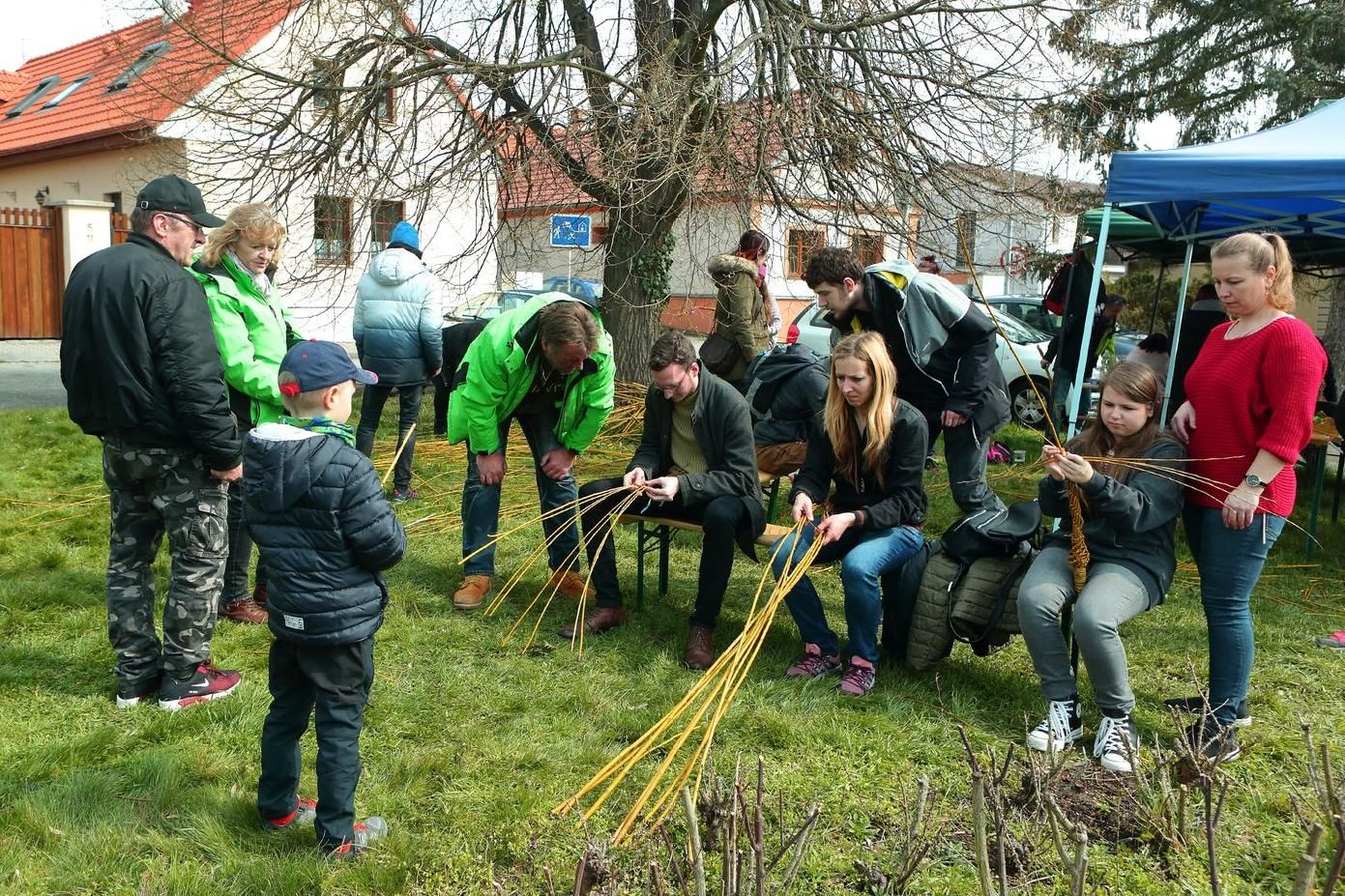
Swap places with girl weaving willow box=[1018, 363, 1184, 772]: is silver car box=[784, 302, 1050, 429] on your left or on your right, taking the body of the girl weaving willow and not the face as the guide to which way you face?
on your right

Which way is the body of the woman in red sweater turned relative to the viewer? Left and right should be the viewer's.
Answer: facing the viewer and to the left of the viewer

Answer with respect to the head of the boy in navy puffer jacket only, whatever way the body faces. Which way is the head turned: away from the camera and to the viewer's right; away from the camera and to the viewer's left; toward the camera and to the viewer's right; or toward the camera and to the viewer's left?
away from the camera and to the viewer's right

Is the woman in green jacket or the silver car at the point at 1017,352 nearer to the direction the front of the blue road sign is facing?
the woman in green jacket

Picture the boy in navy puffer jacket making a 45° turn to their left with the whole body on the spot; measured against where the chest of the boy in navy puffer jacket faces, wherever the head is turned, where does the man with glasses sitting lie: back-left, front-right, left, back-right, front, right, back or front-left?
front-right

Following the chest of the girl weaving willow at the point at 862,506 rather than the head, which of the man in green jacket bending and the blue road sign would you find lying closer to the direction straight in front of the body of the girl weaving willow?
the man in green jacket bending

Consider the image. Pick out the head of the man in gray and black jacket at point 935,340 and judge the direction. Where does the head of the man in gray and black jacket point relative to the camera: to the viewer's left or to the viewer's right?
to the viewer's left

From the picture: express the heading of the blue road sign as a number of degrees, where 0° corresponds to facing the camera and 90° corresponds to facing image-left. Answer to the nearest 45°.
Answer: approximately 0°

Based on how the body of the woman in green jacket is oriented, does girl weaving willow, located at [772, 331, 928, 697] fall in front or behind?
in front

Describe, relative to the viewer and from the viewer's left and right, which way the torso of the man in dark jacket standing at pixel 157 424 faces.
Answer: facing away from the viewer and to the right of the viewer

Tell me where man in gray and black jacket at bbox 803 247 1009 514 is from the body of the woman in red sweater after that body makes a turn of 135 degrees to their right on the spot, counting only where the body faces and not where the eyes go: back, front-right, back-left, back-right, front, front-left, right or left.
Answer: front-left

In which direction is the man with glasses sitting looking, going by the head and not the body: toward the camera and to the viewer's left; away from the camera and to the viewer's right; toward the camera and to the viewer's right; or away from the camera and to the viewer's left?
toward the camera and to the viewer's left

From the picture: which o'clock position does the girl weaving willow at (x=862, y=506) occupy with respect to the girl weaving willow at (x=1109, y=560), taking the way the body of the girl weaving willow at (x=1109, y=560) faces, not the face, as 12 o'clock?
the girl weaving willow at (x=862, y=506) is roughly at 2 o'clock from the girl weaving willow at (x=1109, y=560).

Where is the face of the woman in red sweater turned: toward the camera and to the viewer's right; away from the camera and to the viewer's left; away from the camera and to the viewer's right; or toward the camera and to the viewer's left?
toward the camera and to the viewer's left

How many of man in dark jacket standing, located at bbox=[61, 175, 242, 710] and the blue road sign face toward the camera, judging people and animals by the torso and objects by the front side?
1

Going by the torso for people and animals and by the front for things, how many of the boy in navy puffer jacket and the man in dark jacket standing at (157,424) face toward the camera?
0

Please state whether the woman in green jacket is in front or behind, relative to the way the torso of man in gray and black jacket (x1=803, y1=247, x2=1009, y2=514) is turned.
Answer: in front

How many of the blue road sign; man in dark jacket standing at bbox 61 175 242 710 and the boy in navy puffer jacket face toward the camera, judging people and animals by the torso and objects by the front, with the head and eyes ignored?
1
